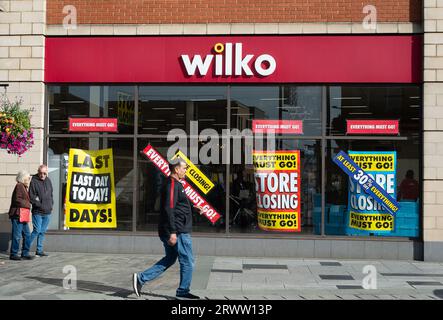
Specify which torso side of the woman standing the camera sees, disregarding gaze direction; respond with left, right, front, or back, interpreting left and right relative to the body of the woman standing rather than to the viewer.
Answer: right

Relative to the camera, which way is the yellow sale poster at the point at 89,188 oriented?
toward the camera

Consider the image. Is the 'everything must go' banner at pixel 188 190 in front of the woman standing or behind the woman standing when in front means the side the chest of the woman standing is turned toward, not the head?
in front

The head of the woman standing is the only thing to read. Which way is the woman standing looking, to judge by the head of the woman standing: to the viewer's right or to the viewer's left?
to the viewer's right

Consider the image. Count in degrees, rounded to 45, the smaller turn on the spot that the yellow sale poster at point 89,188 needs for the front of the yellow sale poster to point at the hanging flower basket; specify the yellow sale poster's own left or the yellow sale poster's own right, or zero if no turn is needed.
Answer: approximately 45° to the yellow sale poster's own right

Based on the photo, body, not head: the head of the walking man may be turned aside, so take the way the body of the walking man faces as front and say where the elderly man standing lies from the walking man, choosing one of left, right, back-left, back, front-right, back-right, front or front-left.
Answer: back-left

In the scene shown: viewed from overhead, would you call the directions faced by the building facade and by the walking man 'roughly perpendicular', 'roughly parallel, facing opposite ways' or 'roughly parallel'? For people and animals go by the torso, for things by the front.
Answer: roughly perpendicular

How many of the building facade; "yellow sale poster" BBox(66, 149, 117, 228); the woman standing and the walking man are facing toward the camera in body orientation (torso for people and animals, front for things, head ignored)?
2

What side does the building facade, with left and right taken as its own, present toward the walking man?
front

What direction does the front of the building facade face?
toward the camera

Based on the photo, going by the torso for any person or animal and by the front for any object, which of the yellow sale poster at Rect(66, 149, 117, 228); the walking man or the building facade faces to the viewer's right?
the walking man

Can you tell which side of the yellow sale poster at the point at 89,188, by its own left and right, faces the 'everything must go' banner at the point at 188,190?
left
